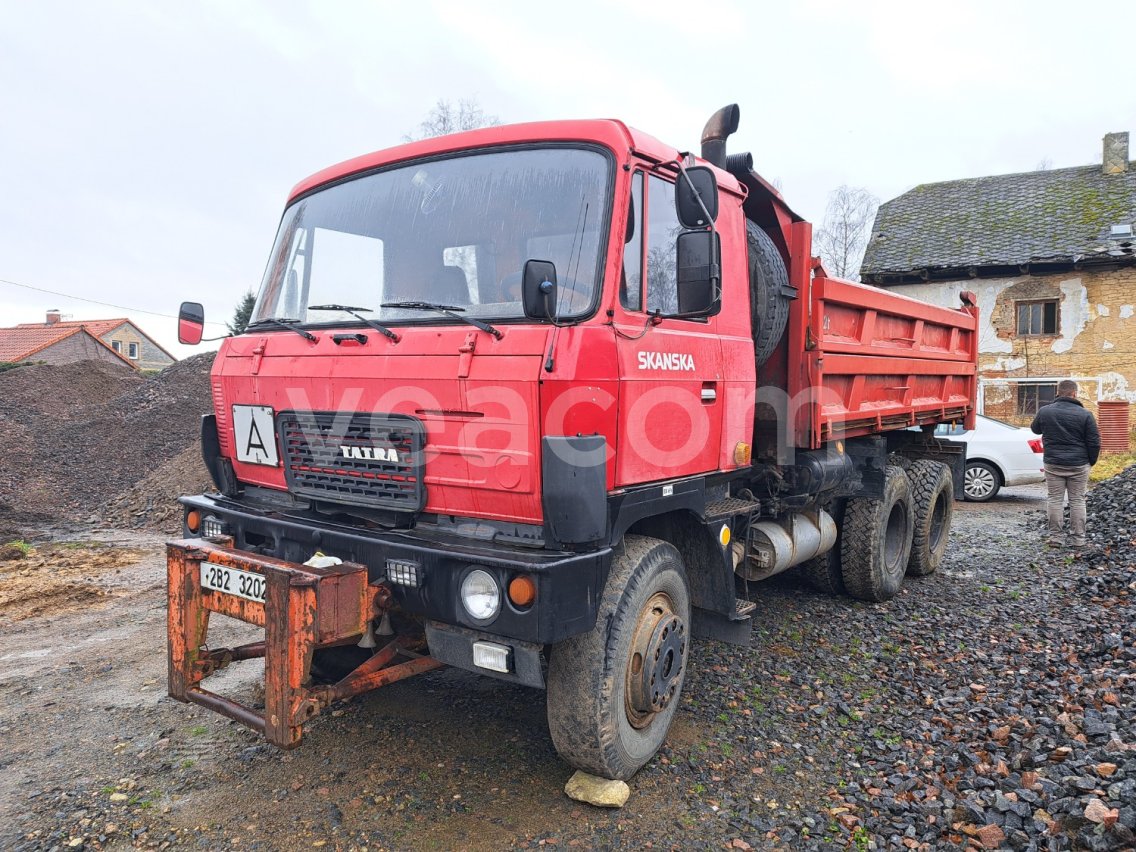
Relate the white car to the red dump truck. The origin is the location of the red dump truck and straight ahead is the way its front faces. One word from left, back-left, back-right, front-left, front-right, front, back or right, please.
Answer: back

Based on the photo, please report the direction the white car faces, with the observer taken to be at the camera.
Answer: facing to the left of the viewer

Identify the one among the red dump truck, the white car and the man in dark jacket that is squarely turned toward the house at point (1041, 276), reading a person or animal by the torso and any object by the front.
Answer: the man in dark jacket

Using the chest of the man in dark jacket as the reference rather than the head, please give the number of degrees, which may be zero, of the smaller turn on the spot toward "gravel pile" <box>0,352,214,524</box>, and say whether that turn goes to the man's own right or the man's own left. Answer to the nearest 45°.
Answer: approximately 90° to the man's own left

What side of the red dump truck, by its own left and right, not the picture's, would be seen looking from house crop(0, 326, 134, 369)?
right

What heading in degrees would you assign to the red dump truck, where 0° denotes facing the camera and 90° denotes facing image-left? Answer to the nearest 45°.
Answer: approximately 45°

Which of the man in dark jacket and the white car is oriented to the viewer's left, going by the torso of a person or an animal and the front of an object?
the white car

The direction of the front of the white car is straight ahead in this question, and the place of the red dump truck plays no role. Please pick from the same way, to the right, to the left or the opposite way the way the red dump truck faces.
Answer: to the left

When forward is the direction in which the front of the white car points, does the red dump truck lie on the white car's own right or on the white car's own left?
on the white car's own left

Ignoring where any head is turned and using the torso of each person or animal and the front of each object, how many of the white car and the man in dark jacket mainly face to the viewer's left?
1

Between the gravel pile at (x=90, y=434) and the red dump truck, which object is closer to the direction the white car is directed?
the gravel pile

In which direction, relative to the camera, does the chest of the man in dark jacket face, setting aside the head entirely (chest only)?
away from the camera
